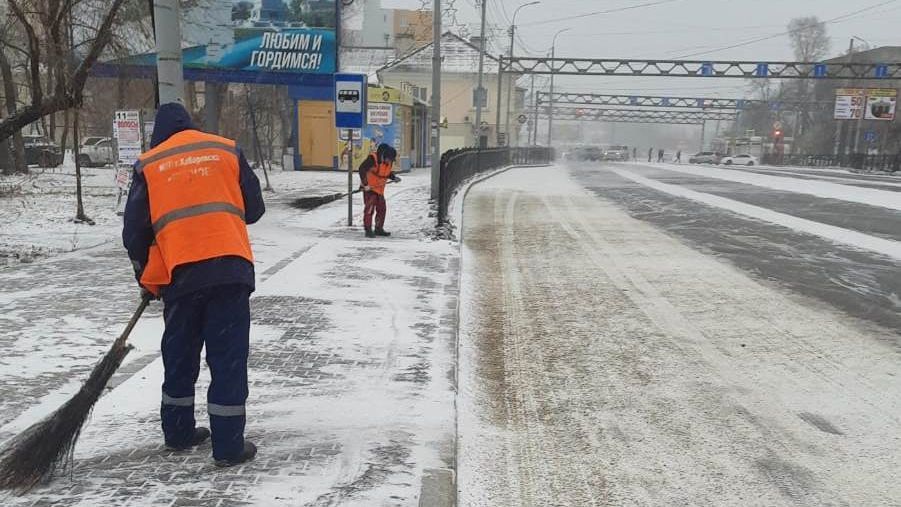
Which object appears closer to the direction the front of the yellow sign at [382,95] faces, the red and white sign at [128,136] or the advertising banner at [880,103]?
the red and white sign

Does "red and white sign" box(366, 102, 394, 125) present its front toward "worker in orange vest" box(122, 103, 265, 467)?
yes

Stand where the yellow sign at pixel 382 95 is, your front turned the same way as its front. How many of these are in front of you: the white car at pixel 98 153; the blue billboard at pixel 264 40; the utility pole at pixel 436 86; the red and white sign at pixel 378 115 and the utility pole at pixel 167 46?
2

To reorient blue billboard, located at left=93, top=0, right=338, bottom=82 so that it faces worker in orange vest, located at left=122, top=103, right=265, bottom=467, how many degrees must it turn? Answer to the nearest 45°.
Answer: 0° — it already faces them

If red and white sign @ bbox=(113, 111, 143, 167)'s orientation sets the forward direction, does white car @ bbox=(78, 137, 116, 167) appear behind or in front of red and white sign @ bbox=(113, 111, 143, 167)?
behind

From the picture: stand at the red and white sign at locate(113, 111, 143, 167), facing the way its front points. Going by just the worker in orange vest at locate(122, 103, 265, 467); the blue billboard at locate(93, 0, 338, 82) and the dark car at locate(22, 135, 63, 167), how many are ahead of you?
1

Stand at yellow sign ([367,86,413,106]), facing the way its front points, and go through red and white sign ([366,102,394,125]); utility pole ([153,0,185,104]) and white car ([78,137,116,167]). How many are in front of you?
2

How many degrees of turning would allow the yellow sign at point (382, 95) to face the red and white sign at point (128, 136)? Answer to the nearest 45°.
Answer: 0° — it already faces it

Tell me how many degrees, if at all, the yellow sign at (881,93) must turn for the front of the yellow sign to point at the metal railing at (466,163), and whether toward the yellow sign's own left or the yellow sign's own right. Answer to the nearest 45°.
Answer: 0° — it already faces it

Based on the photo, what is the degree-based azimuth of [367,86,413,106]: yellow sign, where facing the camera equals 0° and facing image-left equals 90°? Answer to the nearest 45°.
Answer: approximately 0°

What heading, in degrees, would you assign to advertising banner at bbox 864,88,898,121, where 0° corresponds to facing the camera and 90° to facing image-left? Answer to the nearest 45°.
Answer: approximately 0°
